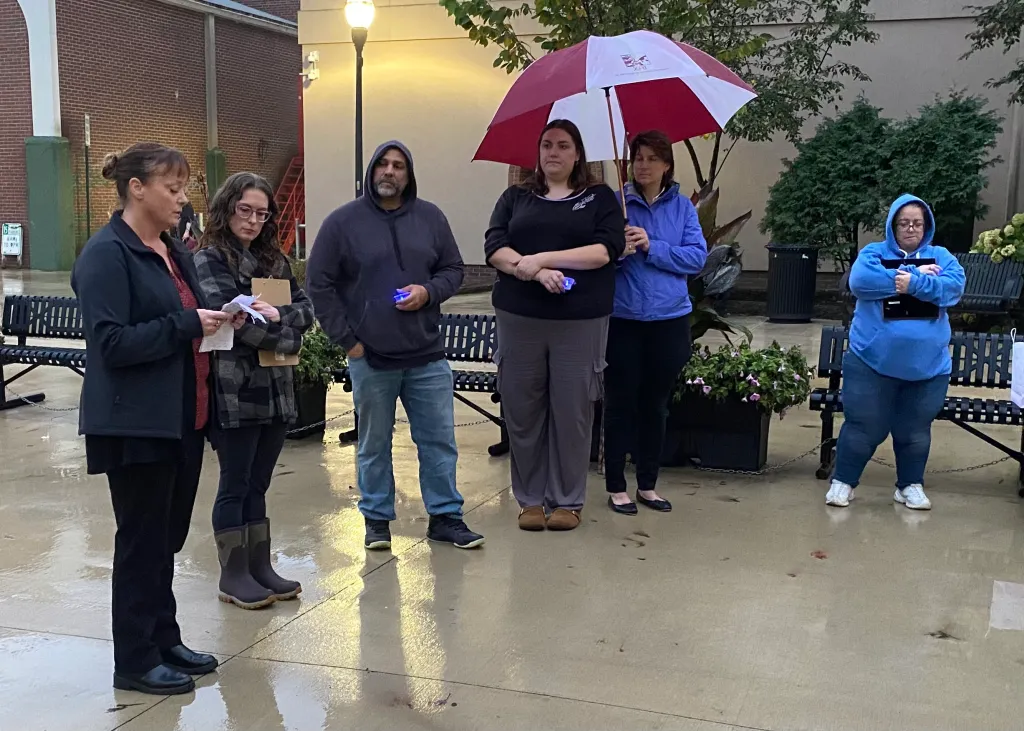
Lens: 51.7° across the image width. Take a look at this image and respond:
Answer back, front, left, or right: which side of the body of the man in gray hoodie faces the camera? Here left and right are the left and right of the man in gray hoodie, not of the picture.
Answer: front

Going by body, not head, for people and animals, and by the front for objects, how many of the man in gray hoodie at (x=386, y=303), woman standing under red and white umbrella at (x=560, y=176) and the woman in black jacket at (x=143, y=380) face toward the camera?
2

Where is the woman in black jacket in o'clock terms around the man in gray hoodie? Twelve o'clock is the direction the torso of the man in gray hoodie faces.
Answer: The woman in black jacket is roughly at 1 o'clock from the man in gray hoodie.

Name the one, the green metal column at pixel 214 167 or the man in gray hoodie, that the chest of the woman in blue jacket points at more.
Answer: the man in gray hoodie

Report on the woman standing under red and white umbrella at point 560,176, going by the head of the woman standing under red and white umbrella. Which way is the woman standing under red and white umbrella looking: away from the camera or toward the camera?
toward the camera

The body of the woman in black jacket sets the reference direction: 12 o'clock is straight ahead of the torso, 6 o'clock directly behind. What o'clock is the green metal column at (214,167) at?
The green metal column is roughly at 9 o'clock from the woman in black jacket.

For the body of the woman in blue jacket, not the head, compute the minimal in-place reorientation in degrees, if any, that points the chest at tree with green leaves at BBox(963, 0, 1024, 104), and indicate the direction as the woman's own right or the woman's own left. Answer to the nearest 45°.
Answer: approximately 180°

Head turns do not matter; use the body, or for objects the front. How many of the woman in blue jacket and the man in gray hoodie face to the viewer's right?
0

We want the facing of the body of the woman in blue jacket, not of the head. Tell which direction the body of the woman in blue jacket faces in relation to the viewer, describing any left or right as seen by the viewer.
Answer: facing the viewer and to the left of the viewer

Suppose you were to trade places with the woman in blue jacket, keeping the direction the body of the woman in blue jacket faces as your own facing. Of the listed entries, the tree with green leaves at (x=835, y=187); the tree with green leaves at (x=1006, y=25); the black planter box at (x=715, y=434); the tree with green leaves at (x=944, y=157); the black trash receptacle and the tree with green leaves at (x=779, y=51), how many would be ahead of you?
0

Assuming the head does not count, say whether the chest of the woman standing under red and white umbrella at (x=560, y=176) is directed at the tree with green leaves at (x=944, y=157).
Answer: no

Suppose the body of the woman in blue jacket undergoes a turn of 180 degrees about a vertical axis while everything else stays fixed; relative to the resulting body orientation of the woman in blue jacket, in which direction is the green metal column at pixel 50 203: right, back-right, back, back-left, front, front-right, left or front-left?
left

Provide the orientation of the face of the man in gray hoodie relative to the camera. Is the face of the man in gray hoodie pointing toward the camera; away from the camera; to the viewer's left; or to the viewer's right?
toward the camera

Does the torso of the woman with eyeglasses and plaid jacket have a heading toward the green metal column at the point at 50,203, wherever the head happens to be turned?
no

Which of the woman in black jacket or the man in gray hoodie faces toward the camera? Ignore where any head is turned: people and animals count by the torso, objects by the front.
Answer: the man in gray hoodie

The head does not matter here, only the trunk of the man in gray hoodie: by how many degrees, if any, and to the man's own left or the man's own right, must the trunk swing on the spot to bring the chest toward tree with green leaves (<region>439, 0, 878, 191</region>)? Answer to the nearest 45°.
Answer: approximately 135° to the man's own left

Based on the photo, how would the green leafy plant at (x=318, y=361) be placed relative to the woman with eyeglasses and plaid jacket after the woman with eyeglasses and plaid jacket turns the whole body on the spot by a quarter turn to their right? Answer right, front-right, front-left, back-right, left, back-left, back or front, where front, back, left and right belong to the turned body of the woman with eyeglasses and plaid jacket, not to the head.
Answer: back-right

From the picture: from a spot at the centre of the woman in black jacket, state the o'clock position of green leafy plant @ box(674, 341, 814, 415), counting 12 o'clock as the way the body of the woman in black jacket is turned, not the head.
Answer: The green leafy plant is roughly at 11 o'clock from the woman in black jacket.

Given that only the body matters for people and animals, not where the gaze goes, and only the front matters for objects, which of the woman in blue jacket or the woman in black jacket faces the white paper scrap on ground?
the woman in black jacket

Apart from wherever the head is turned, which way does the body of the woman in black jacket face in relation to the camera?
to the viewer's right
